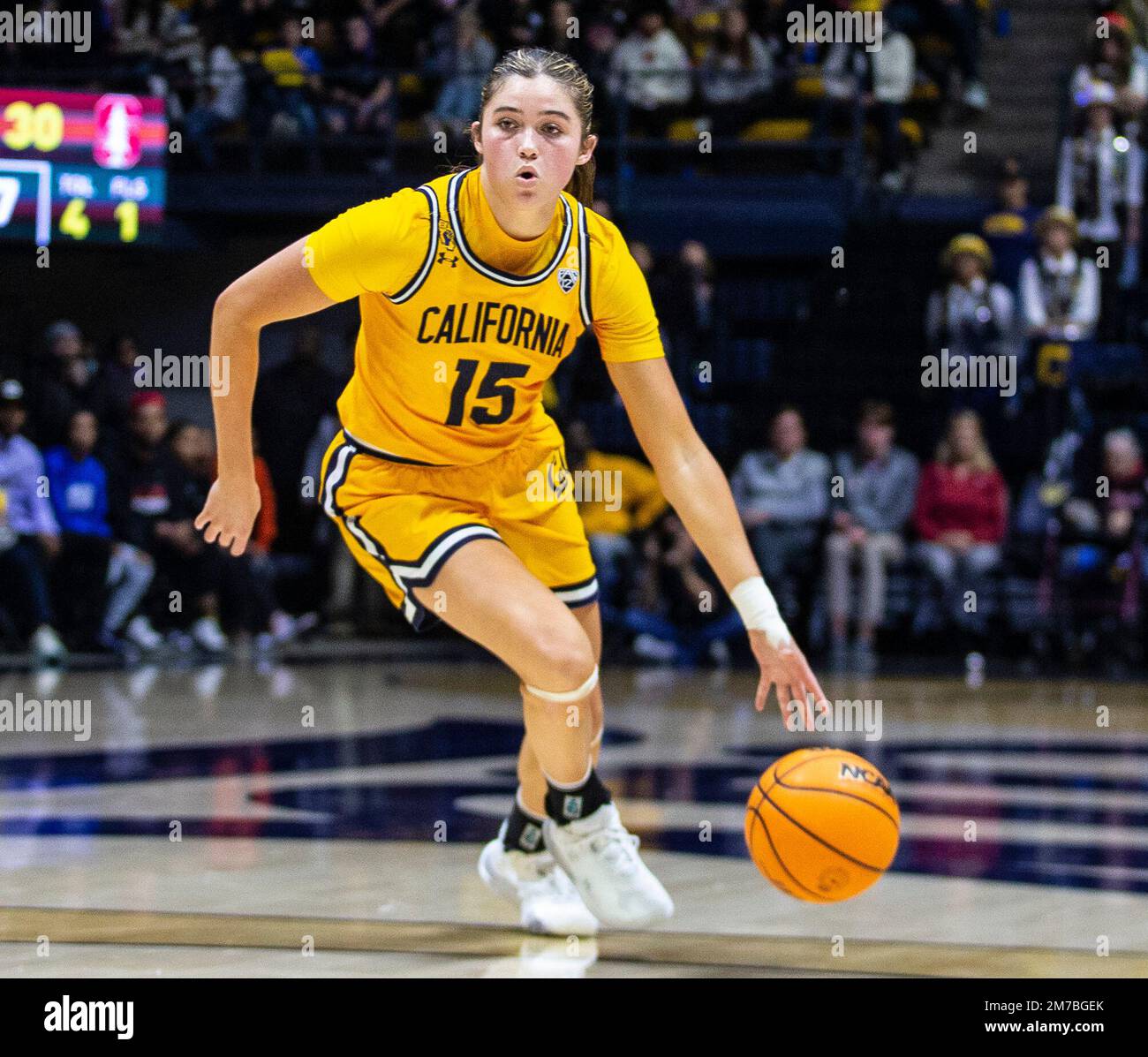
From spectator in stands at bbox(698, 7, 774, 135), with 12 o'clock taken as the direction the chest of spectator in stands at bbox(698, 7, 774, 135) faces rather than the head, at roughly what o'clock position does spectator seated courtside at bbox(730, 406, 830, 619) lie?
spectator seated courtside at bbox(730, 406, 830, 619) is roughly at 12 o'clock from spectator in stands at bbox(698, 7, 774, 135).

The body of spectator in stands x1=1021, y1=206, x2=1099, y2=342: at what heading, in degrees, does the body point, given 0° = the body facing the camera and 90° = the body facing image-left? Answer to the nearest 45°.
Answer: approximately 0°

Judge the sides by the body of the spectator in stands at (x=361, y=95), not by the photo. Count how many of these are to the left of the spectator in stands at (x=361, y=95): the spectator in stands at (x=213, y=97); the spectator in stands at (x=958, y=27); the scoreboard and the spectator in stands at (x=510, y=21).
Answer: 2

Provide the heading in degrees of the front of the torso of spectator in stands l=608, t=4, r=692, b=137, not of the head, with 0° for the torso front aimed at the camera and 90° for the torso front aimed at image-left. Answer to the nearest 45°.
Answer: approximately 0°

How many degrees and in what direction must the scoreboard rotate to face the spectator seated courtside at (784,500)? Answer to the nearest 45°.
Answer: approximately 45° to its left

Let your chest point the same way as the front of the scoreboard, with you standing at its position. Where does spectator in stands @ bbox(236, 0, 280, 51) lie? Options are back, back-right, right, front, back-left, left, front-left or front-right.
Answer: back-left
